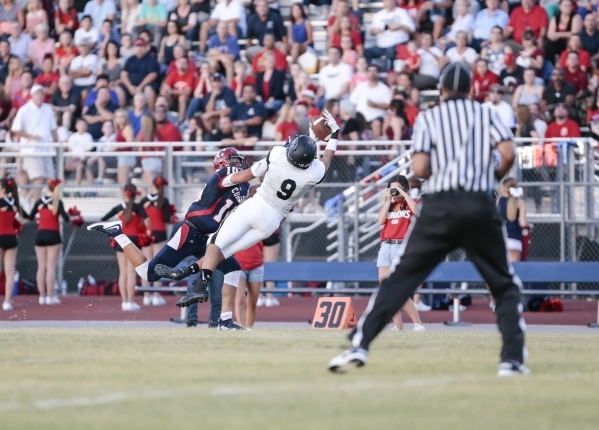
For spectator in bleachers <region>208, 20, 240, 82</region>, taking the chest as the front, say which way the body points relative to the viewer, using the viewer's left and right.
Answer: facing the viewer

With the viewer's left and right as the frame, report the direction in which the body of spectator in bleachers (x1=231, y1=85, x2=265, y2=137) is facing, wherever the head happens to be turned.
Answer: facing the viewer and to the left of the viewer

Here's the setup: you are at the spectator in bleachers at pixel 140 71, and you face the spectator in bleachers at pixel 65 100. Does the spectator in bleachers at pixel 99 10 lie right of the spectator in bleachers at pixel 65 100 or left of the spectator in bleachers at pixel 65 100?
right

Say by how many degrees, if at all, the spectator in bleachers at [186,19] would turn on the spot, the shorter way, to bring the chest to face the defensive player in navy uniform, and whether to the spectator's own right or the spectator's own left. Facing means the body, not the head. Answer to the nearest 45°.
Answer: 0° — they already face them

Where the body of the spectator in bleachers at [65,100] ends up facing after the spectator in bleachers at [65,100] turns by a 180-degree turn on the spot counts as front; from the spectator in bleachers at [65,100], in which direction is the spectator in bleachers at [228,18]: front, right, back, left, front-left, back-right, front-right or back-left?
right

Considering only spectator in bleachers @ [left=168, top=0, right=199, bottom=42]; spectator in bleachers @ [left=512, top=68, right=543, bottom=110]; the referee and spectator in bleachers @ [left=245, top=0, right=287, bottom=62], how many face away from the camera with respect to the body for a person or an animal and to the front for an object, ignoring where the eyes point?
1

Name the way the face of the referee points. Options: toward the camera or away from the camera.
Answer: away from the camera

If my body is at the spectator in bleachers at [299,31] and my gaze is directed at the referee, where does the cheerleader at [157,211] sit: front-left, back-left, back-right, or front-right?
front-right
